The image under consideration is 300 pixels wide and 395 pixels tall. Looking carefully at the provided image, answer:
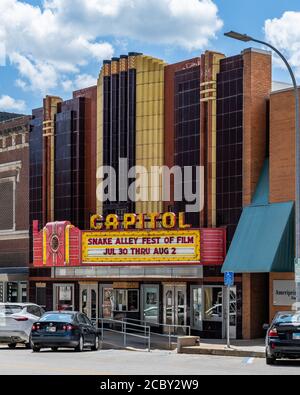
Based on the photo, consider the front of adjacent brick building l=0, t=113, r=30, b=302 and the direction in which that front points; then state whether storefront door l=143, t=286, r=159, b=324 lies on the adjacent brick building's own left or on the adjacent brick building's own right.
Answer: on the adjacent brick building's own left

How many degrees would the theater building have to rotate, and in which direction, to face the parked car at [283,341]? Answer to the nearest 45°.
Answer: approximately 45° to its left

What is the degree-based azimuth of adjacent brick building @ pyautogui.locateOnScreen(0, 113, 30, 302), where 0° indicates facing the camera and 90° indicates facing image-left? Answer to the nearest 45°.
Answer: approximately 45°

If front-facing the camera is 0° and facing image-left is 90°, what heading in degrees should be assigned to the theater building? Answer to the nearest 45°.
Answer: approximately 45°

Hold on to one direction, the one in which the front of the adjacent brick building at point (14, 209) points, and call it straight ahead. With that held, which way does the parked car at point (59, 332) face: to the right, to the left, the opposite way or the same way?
the opposite way

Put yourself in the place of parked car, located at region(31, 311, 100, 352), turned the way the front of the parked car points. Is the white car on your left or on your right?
on your left

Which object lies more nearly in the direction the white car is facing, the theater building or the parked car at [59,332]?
the theater building
